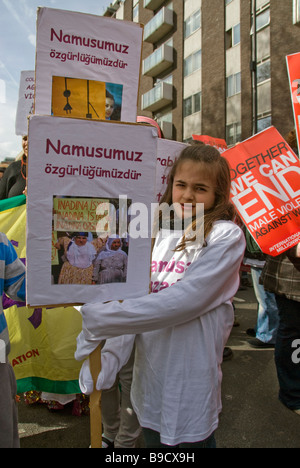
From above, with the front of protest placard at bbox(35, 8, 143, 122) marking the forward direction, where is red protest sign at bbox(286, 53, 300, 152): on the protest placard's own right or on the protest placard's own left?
on the protest placard's own left

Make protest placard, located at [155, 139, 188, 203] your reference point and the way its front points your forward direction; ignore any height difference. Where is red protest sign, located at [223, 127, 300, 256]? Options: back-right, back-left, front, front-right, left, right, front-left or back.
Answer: back-left

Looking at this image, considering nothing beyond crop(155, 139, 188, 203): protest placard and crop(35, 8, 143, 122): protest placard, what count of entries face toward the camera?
2

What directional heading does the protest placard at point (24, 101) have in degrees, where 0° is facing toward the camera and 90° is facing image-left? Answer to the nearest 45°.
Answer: approximately 0°
